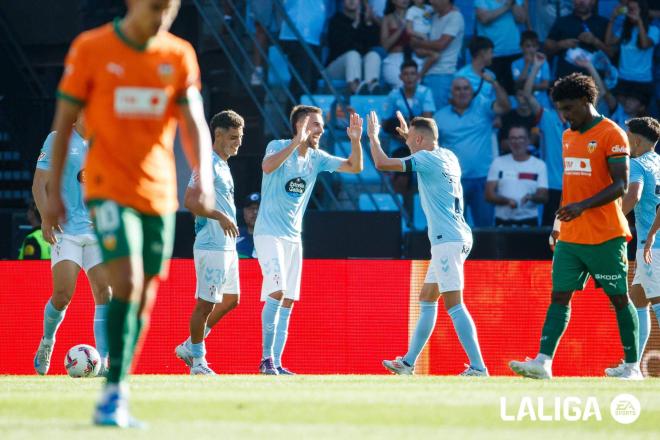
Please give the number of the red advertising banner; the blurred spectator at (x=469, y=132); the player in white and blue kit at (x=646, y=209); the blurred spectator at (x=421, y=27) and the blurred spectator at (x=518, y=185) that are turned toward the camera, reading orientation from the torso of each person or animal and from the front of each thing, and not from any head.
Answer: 4

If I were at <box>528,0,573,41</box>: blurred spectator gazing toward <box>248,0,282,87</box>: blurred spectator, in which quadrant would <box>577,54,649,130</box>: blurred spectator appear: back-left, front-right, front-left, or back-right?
back-left

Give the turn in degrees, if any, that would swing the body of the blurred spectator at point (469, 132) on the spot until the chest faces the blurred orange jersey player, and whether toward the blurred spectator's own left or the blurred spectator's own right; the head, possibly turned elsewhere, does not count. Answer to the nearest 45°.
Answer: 0° — they already face them

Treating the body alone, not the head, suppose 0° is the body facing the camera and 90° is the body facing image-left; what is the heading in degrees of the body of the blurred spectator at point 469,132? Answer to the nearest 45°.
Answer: approximately 0°

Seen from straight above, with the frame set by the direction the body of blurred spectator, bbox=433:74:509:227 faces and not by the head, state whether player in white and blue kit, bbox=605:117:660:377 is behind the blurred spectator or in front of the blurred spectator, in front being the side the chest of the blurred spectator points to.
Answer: in front

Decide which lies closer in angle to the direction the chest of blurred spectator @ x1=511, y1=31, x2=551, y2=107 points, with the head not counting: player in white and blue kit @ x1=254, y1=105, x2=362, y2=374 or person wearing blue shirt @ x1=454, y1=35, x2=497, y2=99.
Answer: the player in white and blue kit

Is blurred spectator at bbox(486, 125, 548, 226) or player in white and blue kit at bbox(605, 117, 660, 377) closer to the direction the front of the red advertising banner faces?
the player in white and blue kit

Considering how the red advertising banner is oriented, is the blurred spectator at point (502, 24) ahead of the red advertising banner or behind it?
behind
